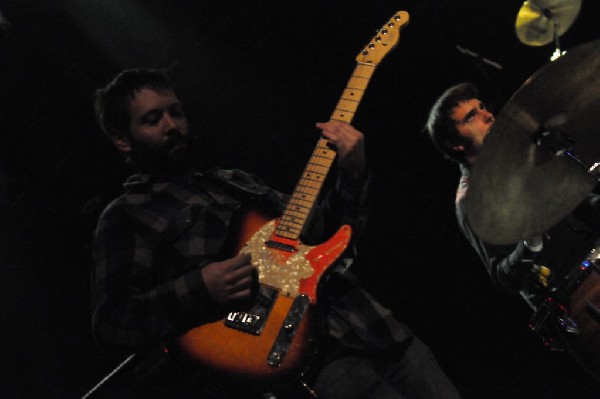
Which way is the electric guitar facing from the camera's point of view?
toward the camera

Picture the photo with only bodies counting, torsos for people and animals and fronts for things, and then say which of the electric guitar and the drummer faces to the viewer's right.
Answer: the drummer

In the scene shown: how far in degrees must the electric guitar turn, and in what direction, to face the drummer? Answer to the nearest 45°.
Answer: approximately 135° to its left

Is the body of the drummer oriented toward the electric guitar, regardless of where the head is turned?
no

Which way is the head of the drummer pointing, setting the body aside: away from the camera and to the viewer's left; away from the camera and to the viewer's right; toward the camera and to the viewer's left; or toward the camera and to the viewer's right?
toward the camera and to the viewer's right

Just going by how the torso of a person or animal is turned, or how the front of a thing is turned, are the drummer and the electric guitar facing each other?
no

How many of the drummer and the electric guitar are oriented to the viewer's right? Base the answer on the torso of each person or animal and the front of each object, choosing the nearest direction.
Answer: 1

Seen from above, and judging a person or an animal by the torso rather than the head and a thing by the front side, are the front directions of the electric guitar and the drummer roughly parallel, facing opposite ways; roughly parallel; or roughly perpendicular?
roughly perpendicular

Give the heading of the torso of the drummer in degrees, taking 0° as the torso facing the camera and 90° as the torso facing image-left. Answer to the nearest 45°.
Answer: approximately 270°
